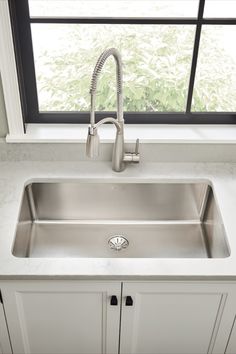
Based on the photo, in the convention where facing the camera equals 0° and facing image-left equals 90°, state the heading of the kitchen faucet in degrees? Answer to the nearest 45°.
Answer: approximately 45°

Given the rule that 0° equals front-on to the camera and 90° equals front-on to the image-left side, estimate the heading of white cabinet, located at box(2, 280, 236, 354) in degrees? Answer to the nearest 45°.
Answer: approximately 0°

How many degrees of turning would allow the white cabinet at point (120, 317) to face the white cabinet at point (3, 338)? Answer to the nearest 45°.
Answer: approximately 90° to its right
